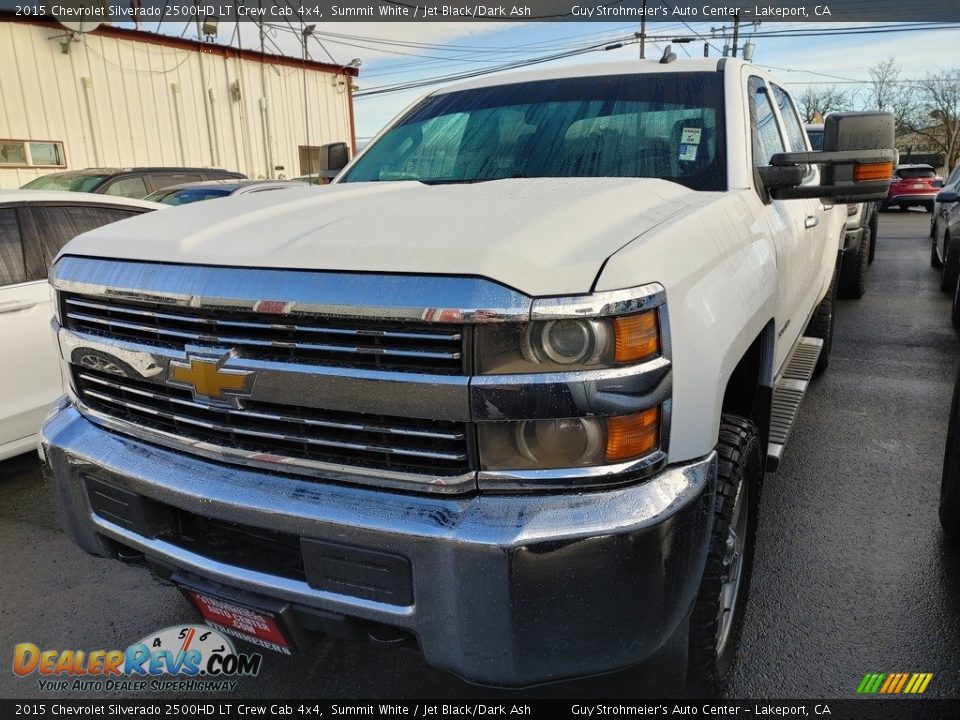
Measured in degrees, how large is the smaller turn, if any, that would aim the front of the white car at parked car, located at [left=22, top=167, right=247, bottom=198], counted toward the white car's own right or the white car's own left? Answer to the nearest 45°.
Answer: approximately 135° to the white car's own right

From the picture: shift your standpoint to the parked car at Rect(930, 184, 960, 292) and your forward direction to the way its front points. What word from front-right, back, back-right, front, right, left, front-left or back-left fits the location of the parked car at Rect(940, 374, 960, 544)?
front-left

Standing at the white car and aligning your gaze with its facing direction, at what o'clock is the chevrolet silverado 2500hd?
The chevrolet silverado 2500hd is roughly at 10 o'clock from the white car.

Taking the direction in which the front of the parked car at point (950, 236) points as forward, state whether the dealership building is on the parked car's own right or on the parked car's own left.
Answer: on the parked car's own right

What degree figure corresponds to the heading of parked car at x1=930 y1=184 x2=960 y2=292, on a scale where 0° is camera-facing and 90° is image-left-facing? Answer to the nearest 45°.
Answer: approximately 45°

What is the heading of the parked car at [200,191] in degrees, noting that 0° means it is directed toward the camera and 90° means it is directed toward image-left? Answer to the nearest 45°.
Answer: approximately 45°

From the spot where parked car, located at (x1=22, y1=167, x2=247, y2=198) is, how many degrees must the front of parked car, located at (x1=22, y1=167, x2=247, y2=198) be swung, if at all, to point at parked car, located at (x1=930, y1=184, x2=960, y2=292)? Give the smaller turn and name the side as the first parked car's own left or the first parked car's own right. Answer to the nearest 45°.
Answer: approximately 90° to the first parked car's own left

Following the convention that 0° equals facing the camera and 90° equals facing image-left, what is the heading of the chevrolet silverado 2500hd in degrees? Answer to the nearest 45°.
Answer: approximately 45°

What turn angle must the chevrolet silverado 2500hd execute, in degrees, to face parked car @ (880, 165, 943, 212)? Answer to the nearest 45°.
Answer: approximately 180°

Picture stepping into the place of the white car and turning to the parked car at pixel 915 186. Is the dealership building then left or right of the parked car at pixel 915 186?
left

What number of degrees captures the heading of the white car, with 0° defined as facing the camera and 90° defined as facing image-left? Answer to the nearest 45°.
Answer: approximately 45°

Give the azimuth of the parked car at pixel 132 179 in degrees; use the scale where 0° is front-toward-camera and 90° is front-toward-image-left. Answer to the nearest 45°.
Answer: approximately 45°
